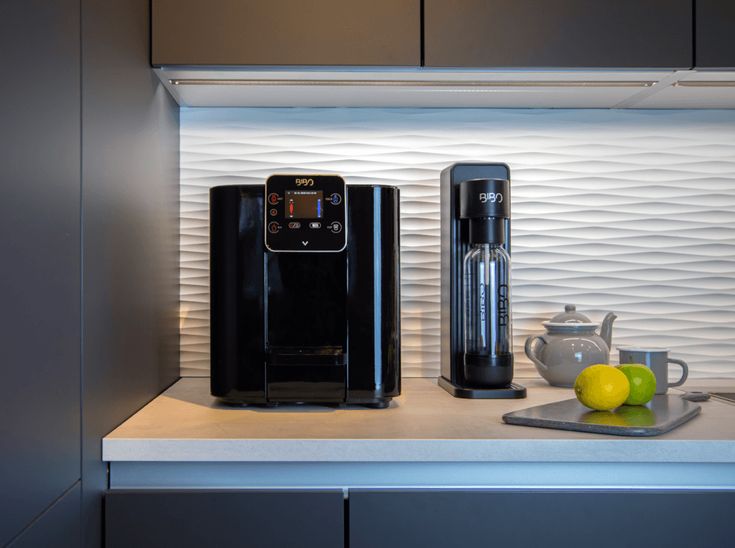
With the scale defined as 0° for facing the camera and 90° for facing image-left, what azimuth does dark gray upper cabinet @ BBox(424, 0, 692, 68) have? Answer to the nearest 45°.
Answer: approximately 0°

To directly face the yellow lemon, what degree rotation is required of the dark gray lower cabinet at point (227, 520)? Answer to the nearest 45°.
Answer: approximately 90° to its left

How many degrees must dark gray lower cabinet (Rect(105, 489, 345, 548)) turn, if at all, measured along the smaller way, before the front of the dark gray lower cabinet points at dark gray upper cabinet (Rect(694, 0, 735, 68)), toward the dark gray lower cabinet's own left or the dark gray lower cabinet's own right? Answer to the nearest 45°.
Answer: approximately 90° to the dark gray lower cabinet's own left

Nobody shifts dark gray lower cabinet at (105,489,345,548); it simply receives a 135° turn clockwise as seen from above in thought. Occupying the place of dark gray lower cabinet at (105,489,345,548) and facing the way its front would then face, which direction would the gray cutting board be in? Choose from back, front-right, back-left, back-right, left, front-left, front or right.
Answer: back-right

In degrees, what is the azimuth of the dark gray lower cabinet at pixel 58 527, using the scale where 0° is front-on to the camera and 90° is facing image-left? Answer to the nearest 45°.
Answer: approximately 270°

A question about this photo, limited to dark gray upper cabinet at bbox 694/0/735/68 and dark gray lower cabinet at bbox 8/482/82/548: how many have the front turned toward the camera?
1
